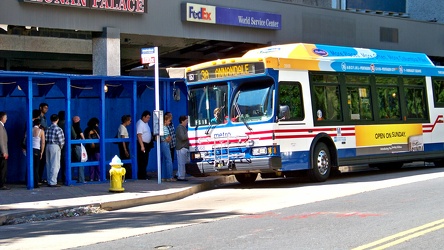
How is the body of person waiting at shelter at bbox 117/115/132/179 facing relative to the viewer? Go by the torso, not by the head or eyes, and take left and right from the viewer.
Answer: facing to the right of the viewer

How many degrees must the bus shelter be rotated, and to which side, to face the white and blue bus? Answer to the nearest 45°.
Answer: approximately 45° to its left

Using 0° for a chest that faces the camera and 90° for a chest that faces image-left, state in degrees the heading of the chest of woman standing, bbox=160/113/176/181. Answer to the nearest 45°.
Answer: approximately 270°

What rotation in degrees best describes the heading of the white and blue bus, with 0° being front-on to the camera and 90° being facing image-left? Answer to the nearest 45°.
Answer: approximately 45°

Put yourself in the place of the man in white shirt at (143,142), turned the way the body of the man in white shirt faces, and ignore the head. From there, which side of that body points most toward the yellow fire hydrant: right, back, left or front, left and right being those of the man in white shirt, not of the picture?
right

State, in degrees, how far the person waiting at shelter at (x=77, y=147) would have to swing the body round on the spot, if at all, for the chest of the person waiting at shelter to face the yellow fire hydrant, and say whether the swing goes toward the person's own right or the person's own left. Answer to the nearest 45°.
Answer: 0° — they already face it

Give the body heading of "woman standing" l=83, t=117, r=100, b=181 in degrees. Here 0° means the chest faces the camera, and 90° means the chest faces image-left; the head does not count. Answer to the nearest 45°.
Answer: approximately 270°
